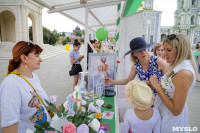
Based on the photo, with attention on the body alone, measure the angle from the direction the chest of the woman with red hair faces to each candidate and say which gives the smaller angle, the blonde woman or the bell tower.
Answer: the blonde woman

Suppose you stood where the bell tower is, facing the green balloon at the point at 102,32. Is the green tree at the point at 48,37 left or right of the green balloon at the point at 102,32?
right

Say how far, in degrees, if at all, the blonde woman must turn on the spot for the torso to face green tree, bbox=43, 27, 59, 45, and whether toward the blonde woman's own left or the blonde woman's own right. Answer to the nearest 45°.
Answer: approximately 45° to the blonde woman's own right

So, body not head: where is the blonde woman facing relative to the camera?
to the viewer's left

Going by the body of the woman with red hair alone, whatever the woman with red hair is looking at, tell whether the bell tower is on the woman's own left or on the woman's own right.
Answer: on the woman's own left

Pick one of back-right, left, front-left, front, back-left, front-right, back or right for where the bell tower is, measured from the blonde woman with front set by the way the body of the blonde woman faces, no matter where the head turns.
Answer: right

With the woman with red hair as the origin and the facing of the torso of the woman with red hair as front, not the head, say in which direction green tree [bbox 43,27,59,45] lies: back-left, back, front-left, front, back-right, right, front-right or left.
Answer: back-left

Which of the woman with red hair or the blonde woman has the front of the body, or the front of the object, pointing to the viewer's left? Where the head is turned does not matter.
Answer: the blonde woman

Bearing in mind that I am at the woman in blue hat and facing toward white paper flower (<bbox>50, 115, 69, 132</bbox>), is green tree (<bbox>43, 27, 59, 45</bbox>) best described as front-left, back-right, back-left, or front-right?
back-right

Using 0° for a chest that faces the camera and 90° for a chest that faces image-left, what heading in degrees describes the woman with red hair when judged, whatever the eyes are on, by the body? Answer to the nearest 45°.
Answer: approximately 315°

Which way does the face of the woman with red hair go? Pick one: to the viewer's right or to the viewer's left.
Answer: to the viewer's right

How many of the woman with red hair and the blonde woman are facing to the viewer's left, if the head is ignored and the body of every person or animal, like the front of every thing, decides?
1

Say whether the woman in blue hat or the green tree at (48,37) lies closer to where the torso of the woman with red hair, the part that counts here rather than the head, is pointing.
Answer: the woman in blue hat

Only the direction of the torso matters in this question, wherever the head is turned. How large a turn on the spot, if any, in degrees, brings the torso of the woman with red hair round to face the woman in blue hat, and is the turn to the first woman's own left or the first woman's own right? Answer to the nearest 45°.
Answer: approximately 45° to the first woman's own left

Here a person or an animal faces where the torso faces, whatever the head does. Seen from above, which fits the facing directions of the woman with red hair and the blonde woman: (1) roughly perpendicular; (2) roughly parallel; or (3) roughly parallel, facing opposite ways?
roughly parallel, facing opposite ways
